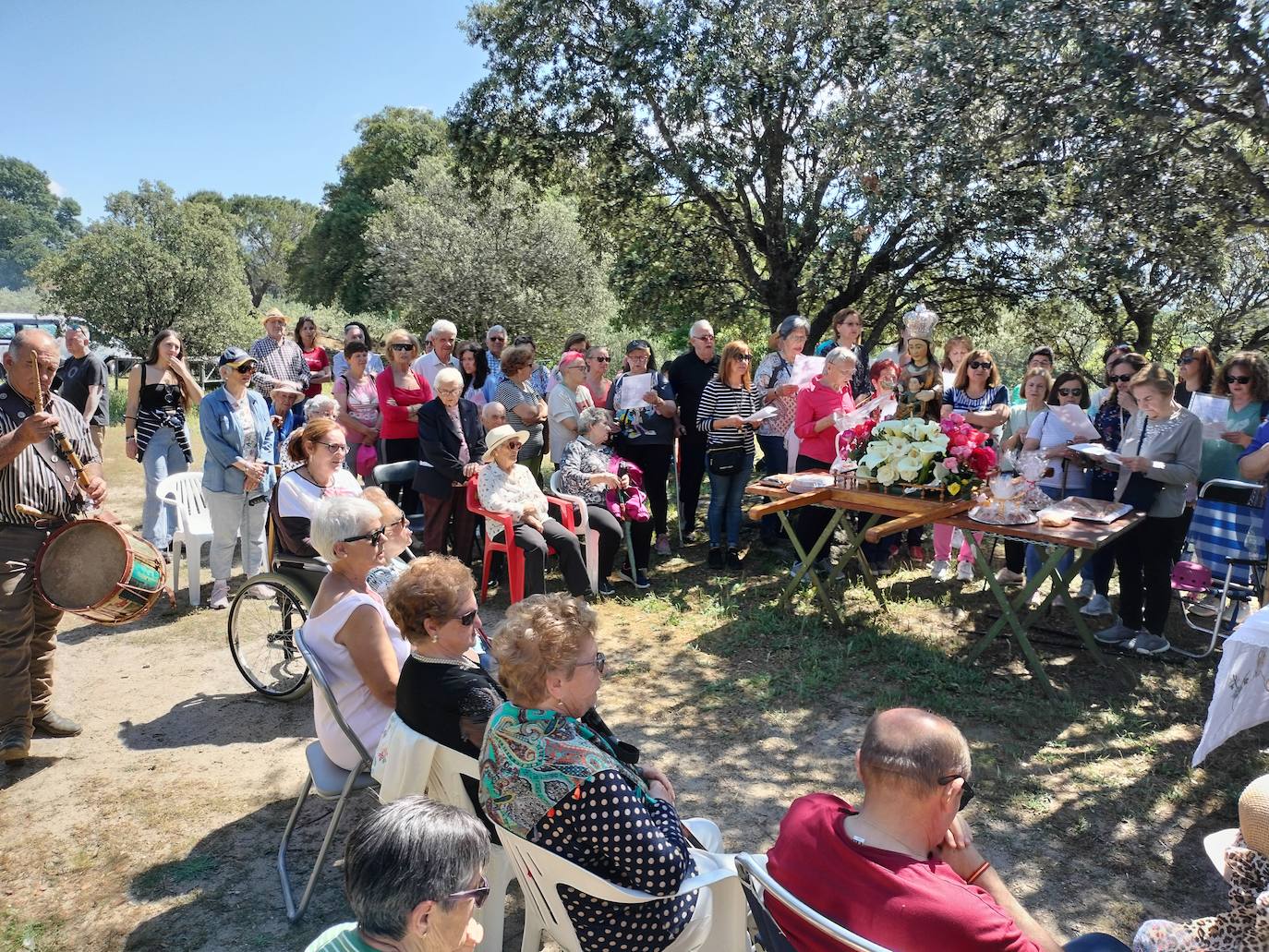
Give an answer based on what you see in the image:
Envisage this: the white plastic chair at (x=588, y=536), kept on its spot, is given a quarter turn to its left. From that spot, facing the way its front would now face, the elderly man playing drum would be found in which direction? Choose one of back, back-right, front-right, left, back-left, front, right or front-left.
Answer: back

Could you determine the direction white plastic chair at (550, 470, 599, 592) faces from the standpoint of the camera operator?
facing the viewer and to the right of the viewer

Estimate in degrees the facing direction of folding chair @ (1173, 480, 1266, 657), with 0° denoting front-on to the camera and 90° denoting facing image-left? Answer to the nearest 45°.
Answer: approximately 45°

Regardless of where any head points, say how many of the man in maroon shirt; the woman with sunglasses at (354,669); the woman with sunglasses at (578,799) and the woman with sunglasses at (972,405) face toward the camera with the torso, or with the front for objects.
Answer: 1

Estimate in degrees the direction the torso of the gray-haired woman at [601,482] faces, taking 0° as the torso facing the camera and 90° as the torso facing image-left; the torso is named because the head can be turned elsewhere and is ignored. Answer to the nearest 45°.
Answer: approximately 315°

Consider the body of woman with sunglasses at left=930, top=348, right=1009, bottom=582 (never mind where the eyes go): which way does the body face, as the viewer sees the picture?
toward the camera

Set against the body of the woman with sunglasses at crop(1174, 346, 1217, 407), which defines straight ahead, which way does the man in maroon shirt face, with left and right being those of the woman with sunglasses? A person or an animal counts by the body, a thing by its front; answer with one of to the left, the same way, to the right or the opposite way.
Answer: the opposite way

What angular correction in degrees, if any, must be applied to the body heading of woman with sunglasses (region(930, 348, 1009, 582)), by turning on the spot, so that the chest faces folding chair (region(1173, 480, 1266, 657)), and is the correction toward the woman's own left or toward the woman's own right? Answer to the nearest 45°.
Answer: approximately 45° to the woman's own left

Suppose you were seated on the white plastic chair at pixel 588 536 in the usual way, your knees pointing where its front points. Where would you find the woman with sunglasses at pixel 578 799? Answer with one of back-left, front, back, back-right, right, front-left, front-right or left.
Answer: front-right

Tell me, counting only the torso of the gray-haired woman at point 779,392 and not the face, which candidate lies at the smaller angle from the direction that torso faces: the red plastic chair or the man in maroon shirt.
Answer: the man in maroon shirt

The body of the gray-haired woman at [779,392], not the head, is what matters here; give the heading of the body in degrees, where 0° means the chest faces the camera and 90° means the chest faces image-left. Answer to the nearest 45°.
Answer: approximately 315°

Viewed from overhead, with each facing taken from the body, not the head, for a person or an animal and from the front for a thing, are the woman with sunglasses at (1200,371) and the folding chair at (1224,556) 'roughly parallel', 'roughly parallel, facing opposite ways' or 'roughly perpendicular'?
roughly parallel

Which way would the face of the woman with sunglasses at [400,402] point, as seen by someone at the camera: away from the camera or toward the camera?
toward the camera

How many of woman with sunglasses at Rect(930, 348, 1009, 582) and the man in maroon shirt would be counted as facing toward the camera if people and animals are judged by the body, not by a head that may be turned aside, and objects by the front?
1
